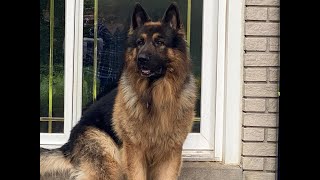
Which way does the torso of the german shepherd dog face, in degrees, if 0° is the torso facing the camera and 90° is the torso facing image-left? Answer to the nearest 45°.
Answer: approximately 315°

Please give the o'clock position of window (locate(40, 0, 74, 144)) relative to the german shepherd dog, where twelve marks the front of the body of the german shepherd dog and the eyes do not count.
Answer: The window is roughly at 5 o'clock from the german shepherd dog.
